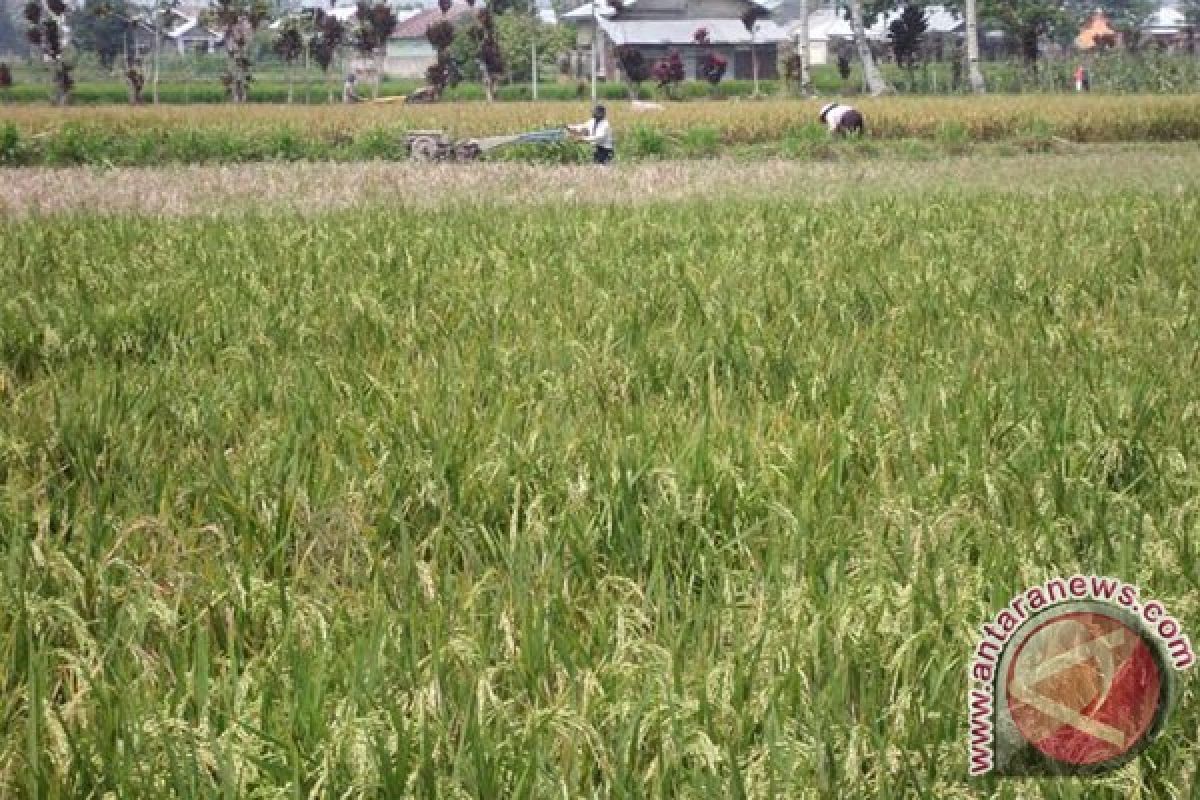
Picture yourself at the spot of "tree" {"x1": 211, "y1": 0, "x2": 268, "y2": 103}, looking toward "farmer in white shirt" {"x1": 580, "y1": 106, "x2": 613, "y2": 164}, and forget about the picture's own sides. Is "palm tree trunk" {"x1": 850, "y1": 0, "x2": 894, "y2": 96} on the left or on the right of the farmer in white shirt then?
left

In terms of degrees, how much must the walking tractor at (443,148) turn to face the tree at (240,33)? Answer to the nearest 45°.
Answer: approximately 90° to its right

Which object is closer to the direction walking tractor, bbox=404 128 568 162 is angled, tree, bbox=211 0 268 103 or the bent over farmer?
the tree

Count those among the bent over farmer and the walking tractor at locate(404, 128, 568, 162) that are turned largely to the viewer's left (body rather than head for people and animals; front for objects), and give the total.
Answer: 2

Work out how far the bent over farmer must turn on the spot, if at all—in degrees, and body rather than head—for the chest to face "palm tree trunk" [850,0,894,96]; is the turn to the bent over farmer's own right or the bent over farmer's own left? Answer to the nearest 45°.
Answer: approximately 90° to the bent over farmer's own right

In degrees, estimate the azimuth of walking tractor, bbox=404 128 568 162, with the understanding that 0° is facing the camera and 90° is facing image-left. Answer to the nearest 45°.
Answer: approximately 90°

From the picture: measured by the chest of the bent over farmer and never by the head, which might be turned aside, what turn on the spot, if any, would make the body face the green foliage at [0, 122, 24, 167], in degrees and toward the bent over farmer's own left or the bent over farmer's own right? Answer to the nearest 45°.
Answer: approximately 45° to the bent over farmer's own left

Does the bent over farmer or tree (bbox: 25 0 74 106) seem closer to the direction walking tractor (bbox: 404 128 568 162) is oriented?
the tree

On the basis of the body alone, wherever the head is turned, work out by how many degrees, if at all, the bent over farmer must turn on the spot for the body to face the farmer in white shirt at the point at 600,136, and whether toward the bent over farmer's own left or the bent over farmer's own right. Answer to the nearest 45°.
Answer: approximately 45° to the bent over farmer's own left

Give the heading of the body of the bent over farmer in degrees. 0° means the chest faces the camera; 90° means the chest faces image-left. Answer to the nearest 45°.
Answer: approximately 90°
